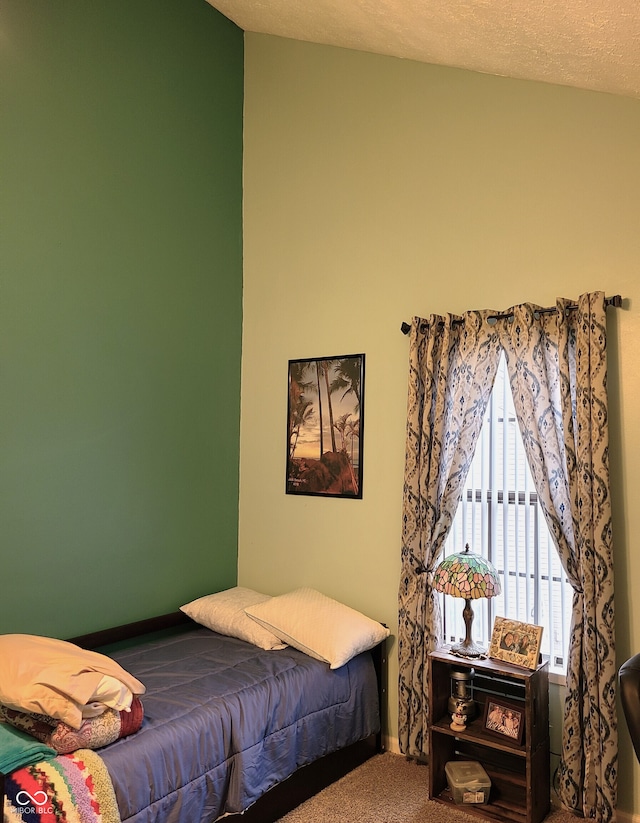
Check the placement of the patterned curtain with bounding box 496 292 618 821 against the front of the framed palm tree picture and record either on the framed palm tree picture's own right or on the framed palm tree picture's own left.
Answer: on the framed palm tree picture's own left

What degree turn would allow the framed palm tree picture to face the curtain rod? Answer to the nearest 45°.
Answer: approximately 90° to its left

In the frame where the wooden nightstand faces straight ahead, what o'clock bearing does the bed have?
The bed is roughly at 1 o'clock from the wooden nightstand.

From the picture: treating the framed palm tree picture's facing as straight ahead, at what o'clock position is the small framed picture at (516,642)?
The small framed picture is roughly at 9 o'clock from the framed palm tree picture.

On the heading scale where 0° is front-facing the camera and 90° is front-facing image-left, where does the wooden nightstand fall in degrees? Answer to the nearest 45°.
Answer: approximately 45°

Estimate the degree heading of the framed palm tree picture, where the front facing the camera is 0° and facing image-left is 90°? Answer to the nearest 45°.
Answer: approximately 45°

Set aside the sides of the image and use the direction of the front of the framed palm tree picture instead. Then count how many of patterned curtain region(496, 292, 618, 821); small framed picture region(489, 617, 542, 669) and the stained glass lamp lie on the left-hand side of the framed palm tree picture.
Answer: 3
